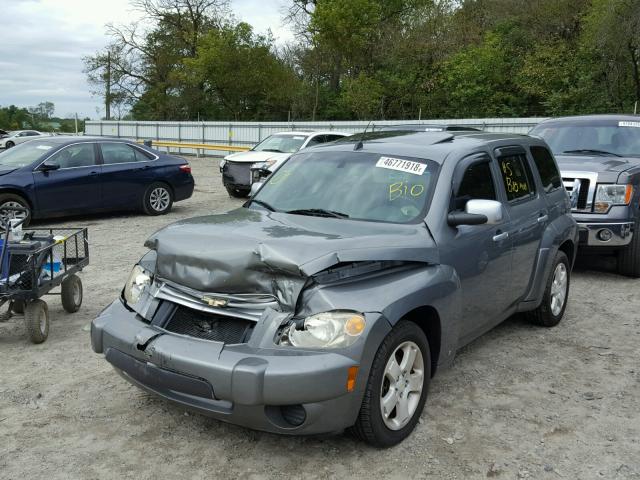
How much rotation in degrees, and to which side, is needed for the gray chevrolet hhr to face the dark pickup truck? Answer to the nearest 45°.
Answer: approximately 180°

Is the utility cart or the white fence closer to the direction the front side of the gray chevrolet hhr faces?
the utility cart

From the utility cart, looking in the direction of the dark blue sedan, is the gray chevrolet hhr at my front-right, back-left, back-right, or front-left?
back-right

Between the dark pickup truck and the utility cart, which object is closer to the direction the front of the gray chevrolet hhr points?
the utility cart

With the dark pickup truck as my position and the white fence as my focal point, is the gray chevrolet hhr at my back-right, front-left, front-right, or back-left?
back-left

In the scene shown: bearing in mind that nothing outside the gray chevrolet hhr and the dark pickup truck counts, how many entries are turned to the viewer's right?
0

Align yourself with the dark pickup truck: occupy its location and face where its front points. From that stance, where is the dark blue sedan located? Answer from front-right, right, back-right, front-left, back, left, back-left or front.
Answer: front-right

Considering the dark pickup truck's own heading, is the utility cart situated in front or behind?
in front

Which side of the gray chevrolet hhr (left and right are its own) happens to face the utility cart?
right

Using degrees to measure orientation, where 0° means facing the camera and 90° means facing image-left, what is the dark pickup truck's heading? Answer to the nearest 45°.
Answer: approximately 45°

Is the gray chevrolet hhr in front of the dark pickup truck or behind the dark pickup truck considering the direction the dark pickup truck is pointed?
in front
